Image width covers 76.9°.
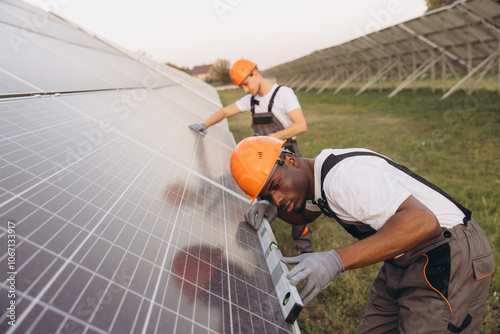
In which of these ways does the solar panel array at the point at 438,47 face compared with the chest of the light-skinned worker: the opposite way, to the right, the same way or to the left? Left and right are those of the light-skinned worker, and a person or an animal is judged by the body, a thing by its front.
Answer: the opposite way

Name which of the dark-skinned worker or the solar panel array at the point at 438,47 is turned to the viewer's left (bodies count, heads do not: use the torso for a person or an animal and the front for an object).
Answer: the dark-skinned worker

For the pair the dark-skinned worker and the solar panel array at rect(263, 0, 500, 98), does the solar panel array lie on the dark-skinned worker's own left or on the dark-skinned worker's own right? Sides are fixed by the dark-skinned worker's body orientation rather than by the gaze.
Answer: on the dark-skinned worker's own right

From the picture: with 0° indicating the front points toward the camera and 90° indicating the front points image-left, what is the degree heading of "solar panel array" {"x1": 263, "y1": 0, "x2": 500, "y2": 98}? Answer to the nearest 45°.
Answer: approximately 225°

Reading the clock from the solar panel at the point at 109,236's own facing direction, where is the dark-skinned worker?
The dark-skinned worker is roughly at 12 o'clock from the solar panel.

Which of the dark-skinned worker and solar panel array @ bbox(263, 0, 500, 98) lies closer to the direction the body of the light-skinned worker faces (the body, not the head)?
the dark-skinned worker

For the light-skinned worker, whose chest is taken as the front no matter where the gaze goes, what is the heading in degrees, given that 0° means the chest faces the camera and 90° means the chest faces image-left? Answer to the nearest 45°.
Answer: approximately 45°

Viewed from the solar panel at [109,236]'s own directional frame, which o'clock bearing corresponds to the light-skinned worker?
The light-skinned worker is roughly at 10 o'clock from the solar panel.

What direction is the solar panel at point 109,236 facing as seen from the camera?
to the viewer's right

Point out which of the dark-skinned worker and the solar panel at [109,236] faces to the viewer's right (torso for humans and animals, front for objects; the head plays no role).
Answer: the solar panel

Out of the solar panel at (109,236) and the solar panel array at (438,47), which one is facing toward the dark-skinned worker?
the solar panel

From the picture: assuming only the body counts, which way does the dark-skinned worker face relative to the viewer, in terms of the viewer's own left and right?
facing to the left of the viewer

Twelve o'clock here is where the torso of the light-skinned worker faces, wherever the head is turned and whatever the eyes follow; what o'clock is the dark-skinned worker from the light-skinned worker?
The dark-skinned worker is roughly at 10 o'clock from the light-skinned worker.

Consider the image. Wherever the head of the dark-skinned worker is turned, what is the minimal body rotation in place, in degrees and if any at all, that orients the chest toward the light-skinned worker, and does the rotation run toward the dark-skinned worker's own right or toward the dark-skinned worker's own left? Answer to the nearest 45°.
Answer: approximately 45° to the dark-skinned worker's own right

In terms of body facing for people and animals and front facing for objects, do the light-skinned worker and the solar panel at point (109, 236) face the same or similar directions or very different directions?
very different directions
